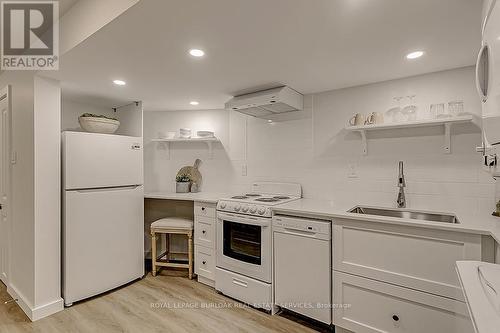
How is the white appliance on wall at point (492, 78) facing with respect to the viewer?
to the viewer's left

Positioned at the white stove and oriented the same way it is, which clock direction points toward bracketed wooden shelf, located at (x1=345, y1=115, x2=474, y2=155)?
The bracketed wooden shelf is roughly at 8 o'clock from the white stove.

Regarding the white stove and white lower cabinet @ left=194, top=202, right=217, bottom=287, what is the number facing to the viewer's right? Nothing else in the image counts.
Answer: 0

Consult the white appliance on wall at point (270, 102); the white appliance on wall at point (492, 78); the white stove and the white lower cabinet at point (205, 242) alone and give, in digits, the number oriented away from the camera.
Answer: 0

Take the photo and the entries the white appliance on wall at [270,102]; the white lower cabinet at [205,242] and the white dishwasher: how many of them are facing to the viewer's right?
0

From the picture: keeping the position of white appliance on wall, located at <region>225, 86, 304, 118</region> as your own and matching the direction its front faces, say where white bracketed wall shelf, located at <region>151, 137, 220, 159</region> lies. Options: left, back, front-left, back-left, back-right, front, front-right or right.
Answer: right

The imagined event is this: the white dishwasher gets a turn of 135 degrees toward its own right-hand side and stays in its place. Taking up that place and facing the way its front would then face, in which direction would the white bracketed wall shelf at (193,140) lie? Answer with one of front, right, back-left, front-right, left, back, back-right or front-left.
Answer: front-left

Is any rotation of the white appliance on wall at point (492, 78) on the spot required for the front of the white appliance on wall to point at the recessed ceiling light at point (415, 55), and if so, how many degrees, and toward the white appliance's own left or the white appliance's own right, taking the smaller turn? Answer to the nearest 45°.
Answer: approximately 45° to the white appliance's own right

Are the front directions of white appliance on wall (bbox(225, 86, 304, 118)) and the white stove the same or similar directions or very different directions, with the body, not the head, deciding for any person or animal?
same or similar directions

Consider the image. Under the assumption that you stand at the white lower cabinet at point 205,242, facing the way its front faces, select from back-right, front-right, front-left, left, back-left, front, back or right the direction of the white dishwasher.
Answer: left

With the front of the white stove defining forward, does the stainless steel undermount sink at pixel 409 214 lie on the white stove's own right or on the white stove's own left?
on the white stove's own left

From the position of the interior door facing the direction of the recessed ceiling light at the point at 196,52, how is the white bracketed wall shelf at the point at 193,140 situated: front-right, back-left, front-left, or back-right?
front-left

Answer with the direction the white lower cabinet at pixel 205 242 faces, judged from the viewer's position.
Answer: facing the viewer and to the left of the viewer

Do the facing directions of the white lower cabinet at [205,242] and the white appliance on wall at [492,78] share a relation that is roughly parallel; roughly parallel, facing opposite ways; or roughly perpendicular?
roughly perpendicular

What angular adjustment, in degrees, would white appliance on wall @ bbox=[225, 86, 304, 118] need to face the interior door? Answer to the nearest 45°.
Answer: approximately 45° to its right

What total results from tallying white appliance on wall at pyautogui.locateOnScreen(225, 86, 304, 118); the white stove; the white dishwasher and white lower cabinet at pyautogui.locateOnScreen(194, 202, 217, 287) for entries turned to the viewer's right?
0
